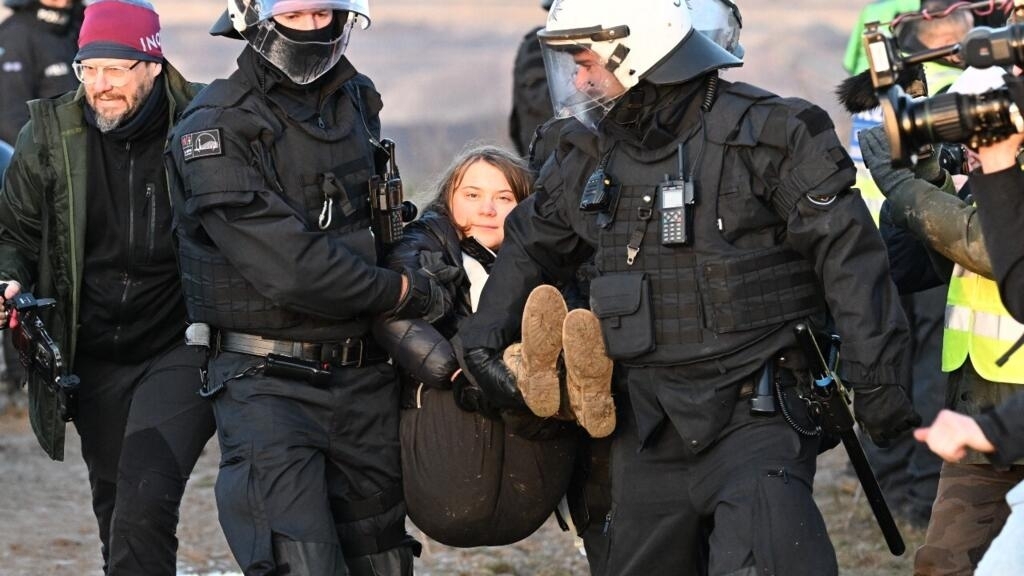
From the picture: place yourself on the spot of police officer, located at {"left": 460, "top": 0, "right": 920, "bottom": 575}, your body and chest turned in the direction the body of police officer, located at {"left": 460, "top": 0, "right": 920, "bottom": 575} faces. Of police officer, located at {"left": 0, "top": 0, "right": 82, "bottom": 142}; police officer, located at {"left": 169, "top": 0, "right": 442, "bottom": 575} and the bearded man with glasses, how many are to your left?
0

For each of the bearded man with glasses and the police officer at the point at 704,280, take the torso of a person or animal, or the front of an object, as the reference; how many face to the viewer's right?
0

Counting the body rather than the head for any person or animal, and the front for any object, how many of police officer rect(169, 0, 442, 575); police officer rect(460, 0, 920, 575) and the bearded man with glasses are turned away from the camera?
0

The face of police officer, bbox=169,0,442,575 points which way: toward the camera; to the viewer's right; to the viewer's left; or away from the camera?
toward the camera

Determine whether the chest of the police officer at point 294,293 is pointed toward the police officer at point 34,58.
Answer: no

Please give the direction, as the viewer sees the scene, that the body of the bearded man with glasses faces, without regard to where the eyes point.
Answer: toward the camera

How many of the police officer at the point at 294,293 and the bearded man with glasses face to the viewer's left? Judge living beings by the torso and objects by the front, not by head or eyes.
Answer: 0

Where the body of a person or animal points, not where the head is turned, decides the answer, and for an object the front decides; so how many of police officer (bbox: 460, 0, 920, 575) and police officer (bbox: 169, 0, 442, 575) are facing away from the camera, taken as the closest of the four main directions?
0

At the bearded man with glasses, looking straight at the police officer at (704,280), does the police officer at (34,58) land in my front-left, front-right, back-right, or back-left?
back-left

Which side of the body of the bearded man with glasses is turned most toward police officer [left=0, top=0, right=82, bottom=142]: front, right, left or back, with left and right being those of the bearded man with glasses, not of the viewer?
back

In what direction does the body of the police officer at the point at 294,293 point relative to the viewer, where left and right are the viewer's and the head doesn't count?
facing the viewer and to the right of the viewer

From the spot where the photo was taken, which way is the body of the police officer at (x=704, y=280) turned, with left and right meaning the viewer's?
facing the viewer and to the left of the viewer

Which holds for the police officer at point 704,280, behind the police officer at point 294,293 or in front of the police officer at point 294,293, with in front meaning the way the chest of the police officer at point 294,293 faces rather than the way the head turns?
in front

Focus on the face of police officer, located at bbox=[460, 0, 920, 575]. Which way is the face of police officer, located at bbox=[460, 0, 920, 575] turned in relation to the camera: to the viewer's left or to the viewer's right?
to the viewer's left
